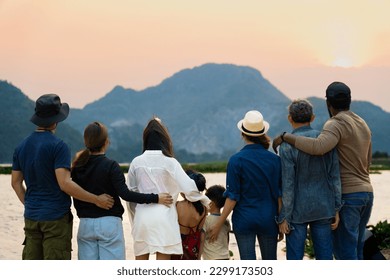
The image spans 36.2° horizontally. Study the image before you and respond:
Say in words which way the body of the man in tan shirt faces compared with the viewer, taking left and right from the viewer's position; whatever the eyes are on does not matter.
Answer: facing away from the viewer and to the left of the viewer

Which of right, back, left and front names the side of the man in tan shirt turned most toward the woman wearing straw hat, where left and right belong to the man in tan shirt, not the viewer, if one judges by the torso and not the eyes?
left

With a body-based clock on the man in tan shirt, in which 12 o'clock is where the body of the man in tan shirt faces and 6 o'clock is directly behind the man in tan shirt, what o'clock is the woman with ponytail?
The woman with ponytail is roughly at 10 o'clock from the man in tan shirt.

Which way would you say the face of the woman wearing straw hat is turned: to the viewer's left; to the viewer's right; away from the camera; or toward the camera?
away from the camera

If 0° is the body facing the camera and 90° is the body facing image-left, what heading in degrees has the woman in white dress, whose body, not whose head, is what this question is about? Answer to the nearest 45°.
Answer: approximately 180°

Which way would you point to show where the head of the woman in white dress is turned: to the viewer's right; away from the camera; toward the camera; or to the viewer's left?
away from the camera

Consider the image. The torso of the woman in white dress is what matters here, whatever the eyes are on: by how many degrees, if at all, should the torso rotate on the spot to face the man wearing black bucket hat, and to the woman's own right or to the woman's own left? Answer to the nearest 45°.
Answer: approximately 90° to the woman's own left

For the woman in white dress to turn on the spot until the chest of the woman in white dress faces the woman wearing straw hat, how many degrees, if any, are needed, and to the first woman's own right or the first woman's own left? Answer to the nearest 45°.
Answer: approximately 90° to the first woman's own right

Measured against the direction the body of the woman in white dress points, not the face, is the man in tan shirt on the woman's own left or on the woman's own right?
on the woman's own right

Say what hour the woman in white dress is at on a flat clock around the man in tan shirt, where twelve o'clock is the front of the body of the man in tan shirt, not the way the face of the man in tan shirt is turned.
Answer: The woman in white dress is roughly at 10 o'clock from the man in tan shirt.
